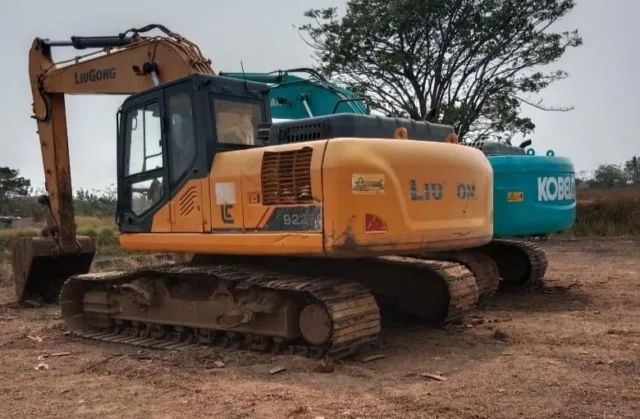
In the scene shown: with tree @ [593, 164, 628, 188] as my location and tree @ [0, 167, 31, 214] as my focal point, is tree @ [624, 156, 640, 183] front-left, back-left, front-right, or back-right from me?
back-right

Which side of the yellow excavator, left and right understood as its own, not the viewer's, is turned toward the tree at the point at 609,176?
right

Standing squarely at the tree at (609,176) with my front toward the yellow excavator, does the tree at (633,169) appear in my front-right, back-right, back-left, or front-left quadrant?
back-left

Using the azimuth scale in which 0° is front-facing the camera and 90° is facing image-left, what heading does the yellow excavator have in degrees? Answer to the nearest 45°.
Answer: approximately 135°
